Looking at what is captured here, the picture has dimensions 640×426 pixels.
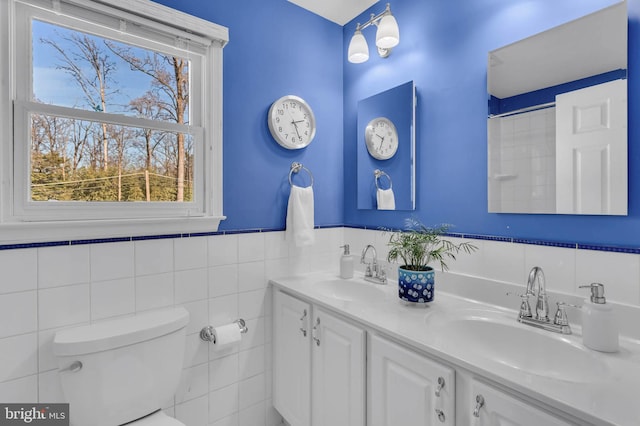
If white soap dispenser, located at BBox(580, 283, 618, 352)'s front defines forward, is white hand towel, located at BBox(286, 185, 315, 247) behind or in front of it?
in front

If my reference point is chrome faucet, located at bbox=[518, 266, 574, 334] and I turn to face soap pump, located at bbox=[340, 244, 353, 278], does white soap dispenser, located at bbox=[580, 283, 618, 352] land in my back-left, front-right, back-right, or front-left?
back-left

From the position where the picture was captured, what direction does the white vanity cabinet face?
facing the viewer and to the left of the viewer

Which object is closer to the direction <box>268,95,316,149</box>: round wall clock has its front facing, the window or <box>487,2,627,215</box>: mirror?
the mirror

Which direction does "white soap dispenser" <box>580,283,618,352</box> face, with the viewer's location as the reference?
facing to the left of the viewer

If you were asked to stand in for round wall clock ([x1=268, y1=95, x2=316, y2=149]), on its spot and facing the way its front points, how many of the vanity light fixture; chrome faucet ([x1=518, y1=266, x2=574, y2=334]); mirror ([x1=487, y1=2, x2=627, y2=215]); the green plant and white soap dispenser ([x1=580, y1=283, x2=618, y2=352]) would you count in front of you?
5

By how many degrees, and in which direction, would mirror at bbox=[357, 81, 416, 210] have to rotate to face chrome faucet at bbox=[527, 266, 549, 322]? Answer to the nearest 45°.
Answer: approximately 90° to its left

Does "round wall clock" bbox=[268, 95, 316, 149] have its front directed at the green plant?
yes

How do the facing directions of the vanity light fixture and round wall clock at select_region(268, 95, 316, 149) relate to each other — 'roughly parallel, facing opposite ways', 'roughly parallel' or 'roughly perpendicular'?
roughly perpendicular

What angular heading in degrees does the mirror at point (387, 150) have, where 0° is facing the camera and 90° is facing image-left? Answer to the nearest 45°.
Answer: approximately 45°

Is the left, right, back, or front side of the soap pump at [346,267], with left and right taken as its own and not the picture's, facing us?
left

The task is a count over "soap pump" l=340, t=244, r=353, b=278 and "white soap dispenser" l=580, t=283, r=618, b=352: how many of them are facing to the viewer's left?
2
